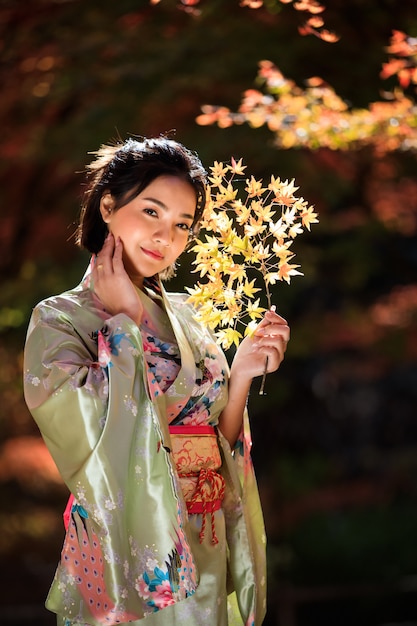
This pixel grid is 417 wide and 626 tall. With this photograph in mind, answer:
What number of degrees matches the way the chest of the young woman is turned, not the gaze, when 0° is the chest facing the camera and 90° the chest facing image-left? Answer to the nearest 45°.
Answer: approximately 315°
